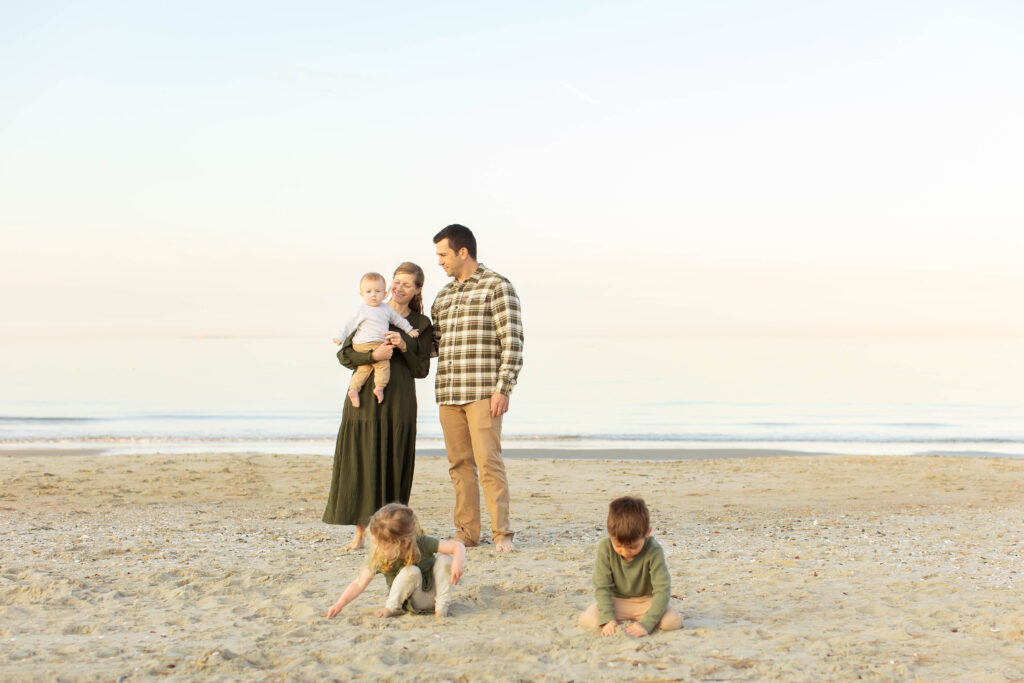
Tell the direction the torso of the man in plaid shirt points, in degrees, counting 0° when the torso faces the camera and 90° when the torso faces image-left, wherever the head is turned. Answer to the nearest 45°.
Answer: approximately 45°

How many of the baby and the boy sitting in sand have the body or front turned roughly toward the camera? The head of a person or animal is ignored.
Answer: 2

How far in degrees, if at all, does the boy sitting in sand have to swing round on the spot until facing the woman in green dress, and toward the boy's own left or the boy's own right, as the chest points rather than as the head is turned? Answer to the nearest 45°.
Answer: approximately 135° to the boy's own right

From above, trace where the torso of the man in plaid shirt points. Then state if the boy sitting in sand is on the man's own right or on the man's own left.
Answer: on the man's own left

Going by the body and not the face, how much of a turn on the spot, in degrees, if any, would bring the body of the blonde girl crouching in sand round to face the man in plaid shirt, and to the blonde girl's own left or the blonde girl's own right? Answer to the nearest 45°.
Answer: approximately 135° to the blonde girl's own right

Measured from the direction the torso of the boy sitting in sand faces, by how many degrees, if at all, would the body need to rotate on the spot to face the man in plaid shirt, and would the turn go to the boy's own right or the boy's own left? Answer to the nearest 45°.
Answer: approximately 135° to the boy's own right

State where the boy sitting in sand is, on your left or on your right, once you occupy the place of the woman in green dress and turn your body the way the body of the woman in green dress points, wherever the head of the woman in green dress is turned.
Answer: on your left

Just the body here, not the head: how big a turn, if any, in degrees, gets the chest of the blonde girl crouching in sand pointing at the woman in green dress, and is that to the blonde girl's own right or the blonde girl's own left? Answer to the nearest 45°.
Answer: approximately 135° to the blonde girl's own right

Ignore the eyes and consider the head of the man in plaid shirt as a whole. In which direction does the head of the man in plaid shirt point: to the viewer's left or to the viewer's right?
to the viewer's left

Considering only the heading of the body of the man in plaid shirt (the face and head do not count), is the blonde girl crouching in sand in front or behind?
in front
